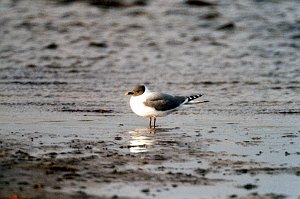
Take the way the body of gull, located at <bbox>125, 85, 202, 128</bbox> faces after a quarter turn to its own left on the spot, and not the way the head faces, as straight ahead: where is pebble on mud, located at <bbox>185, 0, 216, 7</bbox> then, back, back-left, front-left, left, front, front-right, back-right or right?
back

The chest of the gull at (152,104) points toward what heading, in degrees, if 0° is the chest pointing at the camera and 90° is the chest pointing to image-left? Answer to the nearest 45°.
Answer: approximately 90°

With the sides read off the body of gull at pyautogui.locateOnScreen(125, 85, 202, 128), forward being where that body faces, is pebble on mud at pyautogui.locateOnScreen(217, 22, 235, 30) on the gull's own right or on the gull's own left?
on the gull's own right
